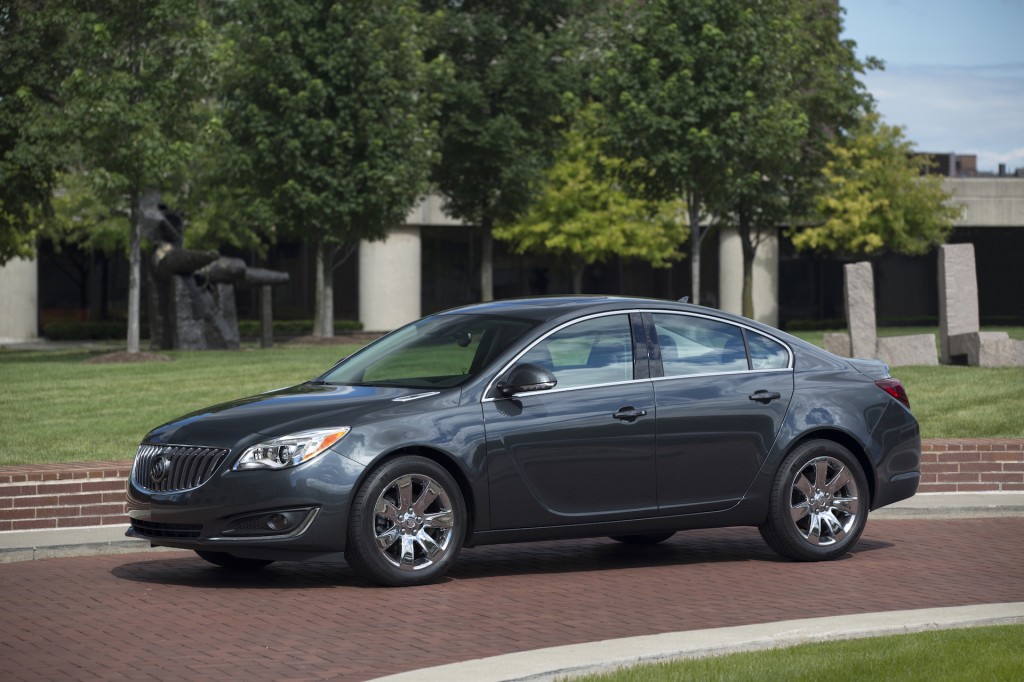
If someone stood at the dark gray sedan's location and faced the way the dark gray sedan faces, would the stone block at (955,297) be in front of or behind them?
behind

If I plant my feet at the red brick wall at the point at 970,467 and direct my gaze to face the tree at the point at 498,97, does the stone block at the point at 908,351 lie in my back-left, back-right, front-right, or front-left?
front-right

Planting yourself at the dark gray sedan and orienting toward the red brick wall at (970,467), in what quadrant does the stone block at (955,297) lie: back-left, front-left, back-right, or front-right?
front-left

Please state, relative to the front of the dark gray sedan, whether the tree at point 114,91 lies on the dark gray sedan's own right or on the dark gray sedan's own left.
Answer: on the dark gray sedan's own right

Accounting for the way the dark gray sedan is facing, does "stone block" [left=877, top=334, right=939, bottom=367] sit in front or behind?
behind

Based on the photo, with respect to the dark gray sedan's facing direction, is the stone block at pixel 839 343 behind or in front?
behind

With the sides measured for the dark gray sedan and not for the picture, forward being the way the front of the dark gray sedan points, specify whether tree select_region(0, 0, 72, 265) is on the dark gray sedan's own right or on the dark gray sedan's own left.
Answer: on the dark gray sedan's own right

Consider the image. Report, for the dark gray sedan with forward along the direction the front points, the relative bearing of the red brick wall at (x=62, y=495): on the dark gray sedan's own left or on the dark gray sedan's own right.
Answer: on the dark gray sedan's own right

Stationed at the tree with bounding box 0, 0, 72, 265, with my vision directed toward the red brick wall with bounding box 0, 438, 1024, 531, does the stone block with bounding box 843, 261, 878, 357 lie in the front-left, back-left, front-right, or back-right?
front-left

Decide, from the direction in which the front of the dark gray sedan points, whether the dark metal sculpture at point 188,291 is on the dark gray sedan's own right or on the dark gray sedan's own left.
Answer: on the dark gray sedan's own right

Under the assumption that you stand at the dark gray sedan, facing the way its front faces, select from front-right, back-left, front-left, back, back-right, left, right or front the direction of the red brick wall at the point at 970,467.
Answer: back

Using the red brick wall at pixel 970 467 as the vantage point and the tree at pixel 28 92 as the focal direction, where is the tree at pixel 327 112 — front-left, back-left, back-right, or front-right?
front-right

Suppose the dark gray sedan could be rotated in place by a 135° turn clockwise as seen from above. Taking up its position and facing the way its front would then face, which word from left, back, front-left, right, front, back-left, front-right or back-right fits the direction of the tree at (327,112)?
front

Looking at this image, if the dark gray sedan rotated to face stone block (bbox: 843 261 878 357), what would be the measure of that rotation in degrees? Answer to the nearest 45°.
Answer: approximately 135° to its right
